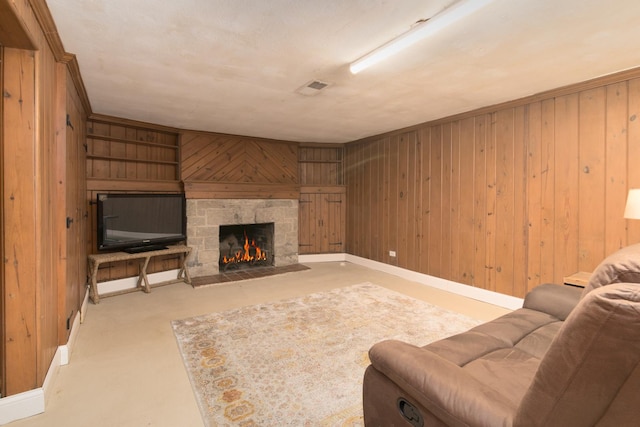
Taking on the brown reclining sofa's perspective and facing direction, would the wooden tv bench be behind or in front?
in front

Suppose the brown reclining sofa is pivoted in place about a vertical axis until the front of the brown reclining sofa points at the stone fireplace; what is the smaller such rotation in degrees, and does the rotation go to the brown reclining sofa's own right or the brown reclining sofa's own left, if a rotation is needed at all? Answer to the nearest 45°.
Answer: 0° — it already faces it

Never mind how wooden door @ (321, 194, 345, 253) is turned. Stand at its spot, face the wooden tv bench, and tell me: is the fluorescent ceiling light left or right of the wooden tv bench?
left

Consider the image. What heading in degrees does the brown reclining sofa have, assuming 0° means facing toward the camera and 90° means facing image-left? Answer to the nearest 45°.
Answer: approximately 135°
